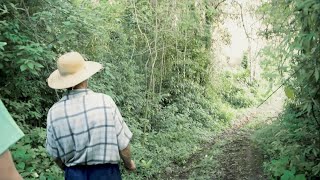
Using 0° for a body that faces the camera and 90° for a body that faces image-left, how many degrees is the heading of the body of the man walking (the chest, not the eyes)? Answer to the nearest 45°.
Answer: approximately 180°
